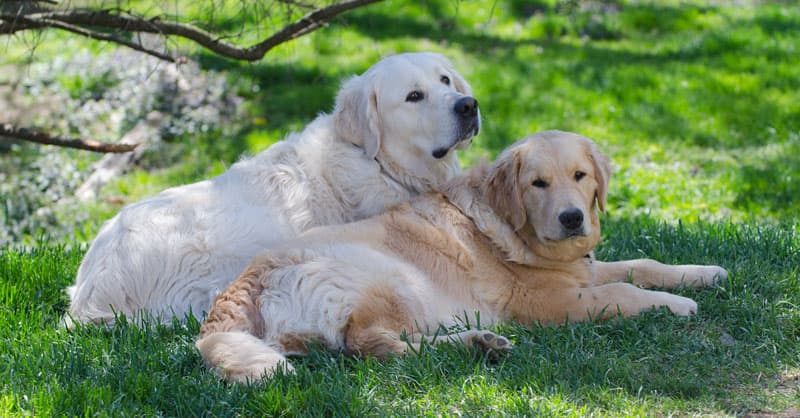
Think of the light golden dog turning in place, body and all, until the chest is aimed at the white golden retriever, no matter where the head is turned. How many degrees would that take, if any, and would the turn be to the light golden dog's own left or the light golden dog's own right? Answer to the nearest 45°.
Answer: approximately 135° to the light golden dog's own left

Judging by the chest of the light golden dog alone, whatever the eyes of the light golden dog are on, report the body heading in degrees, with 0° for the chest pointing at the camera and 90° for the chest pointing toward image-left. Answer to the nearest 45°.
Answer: approximately 270°

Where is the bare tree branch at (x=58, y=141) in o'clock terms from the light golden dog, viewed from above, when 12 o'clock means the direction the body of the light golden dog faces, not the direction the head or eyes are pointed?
The bare tree branch is roughly at 7 o'clock from the light golden dog.

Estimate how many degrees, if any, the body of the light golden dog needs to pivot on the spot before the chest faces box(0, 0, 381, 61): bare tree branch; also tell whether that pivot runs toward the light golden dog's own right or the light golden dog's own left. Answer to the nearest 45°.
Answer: approximately 135° to the light golden dog's own left
